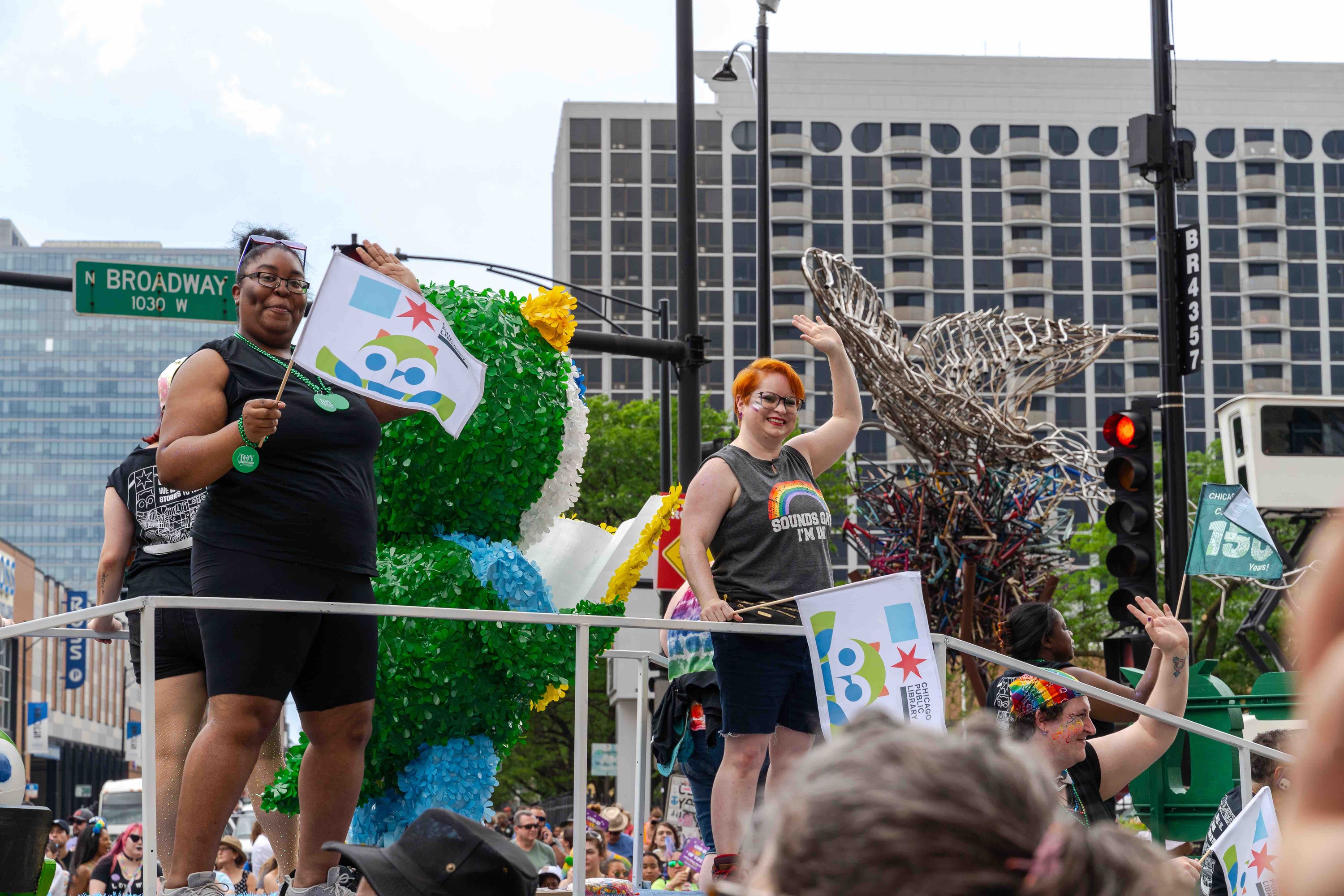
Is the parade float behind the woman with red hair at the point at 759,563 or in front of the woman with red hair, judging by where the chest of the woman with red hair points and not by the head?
behind

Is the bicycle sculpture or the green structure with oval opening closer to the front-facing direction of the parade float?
the green structure with oval opening

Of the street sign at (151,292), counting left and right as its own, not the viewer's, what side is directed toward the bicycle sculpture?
left

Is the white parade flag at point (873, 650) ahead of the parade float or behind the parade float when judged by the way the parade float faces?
ahead

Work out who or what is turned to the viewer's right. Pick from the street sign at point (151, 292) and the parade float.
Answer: the parade float

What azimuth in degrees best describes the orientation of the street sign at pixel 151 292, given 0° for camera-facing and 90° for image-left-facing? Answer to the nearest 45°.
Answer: approximately 0°

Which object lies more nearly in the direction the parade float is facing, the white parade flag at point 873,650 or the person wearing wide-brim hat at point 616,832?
the white parade flag

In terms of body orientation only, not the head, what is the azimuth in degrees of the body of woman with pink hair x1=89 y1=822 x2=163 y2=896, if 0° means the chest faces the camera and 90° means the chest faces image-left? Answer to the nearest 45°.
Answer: approximately 315°

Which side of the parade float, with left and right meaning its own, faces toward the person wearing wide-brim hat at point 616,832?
left

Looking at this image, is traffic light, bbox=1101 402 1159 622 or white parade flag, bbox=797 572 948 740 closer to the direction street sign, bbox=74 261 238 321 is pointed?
the white parade flag

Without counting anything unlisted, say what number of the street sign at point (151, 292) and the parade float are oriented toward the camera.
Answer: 1

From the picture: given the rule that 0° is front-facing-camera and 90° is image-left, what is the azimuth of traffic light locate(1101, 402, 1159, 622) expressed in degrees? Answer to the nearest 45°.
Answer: approximately 45°
